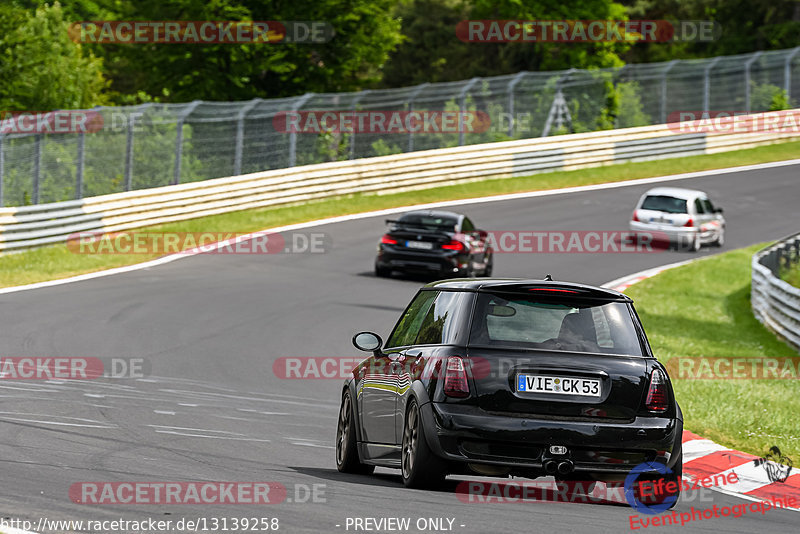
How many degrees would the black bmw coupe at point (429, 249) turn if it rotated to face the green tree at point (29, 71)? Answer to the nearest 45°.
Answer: approximately 90° to its left

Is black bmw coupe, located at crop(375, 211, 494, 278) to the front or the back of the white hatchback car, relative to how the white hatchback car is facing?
to the back

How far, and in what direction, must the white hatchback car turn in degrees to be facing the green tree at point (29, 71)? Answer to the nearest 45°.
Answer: approximately 90° to its left

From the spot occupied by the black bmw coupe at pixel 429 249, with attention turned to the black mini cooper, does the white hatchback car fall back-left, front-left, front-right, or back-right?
back-left

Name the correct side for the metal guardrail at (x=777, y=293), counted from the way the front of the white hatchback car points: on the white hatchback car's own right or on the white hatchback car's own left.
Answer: on the white hatchback car's own right

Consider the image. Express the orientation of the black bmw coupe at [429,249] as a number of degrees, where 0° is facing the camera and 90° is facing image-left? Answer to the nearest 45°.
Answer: approximately 225°

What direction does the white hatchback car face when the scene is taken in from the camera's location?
facing away from the viewer and to the right of the viewer
